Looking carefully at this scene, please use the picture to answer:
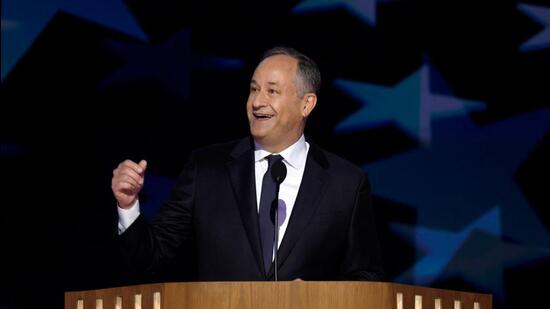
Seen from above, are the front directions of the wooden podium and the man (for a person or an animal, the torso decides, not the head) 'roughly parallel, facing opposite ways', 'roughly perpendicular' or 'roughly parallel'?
roughly parallel

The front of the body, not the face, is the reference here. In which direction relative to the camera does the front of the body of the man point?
toward the camera

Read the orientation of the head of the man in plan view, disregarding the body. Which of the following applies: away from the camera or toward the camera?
toward the camera

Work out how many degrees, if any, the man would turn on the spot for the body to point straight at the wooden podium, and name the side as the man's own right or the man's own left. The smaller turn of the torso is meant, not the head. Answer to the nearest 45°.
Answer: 0° — they already face it

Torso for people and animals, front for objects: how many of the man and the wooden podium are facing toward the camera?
2

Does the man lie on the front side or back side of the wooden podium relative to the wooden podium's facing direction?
on the back side
